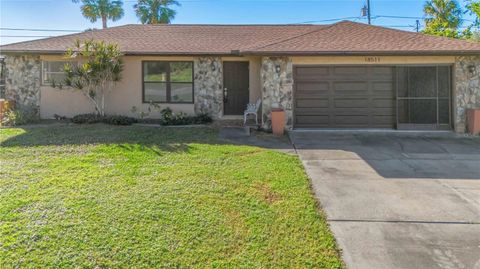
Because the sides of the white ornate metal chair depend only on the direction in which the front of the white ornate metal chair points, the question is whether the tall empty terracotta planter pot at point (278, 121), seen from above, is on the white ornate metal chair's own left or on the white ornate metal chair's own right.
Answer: on the white ornate metal chair's own left

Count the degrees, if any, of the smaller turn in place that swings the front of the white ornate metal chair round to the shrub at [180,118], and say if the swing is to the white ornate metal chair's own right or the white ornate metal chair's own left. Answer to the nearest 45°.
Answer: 0° — it already faces it

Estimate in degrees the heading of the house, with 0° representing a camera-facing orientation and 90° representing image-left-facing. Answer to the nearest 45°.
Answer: approximately 0°

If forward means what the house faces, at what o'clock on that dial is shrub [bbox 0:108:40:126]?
The shrub is roughly at 3 o'clock from the house.

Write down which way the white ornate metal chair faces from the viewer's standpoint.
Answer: facing to the left of the viewer

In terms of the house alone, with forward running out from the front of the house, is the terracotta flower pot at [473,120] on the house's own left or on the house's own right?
on the house's own left

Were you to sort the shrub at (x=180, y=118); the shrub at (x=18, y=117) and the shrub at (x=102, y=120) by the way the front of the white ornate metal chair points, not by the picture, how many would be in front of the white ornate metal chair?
3
